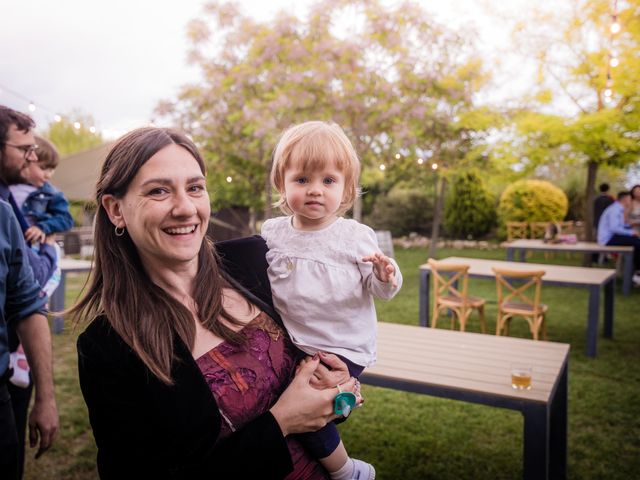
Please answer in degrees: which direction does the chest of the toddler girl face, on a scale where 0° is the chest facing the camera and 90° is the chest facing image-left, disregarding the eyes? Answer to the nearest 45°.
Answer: approximately 0°

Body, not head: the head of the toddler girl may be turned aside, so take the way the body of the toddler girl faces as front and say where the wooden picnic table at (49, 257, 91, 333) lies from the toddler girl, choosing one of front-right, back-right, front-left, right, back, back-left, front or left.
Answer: back-right

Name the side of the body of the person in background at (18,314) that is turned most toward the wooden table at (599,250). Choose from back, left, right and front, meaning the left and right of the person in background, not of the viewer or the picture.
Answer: front

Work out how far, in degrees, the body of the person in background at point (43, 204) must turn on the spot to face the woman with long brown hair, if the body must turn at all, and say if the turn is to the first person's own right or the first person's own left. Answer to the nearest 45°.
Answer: approximately 45° to the first person's own left

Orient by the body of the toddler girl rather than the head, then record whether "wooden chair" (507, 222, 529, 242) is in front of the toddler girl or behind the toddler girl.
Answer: behind

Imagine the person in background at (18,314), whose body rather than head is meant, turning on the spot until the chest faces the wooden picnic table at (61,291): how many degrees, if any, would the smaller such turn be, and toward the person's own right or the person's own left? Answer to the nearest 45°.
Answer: approximately 90° to the person's own left

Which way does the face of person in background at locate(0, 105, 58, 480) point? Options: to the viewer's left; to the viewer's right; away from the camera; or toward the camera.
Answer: to the viewer's right

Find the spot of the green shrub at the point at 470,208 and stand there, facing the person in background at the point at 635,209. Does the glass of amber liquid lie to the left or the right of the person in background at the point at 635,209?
right

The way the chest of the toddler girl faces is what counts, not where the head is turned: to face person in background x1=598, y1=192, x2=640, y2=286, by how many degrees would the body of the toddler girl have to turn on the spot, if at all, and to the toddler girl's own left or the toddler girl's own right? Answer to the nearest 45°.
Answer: approximately 135° to the toddler girl's own left
